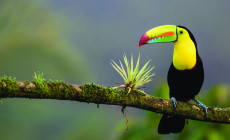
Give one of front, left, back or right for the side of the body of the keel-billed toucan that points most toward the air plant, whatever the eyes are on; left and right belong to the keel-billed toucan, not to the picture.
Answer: right

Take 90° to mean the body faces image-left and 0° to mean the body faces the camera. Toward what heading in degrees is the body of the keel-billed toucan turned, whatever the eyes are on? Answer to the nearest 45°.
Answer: approximately 45°
